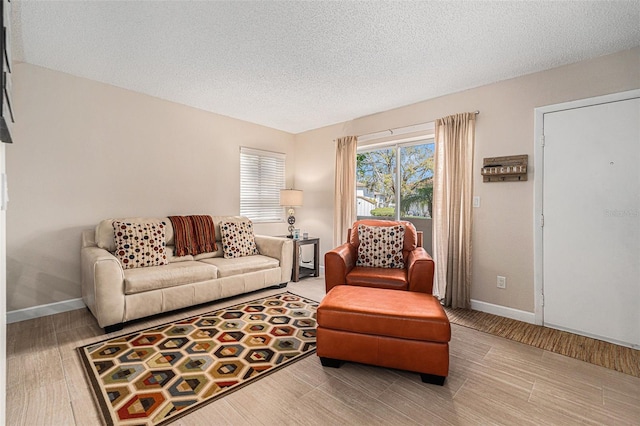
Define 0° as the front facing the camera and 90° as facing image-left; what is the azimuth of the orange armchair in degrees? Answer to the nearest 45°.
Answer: approximately 0°

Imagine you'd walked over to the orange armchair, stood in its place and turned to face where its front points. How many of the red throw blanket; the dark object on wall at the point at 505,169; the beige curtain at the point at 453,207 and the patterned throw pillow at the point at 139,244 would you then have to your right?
2

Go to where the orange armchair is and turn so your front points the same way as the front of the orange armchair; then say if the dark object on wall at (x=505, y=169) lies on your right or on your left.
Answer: on your left

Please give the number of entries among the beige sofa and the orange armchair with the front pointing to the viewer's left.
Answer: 0

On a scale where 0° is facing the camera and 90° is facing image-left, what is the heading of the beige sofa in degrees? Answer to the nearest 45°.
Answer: approximately 315°

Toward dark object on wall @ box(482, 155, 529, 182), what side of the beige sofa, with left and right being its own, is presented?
front

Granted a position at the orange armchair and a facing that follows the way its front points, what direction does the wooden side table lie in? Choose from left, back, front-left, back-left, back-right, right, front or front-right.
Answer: back-right

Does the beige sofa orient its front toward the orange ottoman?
yes

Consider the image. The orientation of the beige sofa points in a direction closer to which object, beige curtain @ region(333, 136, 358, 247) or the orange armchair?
the orange armchair

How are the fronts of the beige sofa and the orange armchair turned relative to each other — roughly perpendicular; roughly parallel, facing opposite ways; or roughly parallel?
roughly perpendicular
